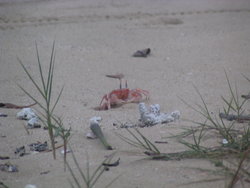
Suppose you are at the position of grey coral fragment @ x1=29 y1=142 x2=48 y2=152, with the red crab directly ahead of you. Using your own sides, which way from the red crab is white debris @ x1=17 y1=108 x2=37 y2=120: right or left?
left

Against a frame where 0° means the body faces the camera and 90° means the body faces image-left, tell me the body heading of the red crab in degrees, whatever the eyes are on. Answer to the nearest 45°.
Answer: approximately 0°

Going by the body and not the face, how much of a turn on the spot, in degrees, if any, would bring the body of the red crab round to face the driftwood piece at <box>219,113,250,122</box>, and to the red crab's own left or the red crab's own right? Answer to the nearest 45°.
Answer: approximately 45° to the red crab's own left

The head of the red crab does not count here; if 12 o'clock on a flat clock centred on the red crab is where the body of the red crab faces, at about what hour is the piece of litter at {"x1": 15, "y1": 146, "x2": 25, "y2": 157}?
The piece of litter is roughly at 1 o'clock from the red crab.

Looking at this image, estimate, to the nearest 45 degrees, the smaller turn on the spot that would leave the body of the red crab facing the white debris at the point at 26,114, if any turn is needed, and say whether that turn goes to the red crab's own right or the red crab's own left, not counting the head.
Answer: approximately 45° to the red crab's own right

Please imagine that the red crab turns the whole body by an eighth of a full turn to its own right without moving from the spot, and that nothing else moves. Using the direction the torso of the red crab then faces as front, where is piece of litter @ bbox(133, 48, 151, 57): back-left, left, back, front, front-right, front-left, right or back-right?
back-right
